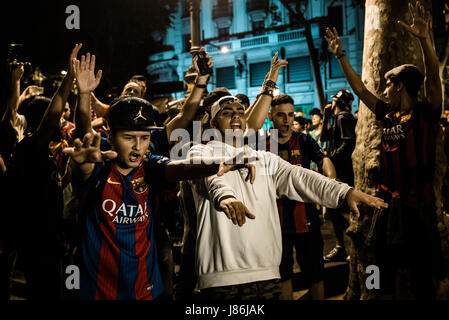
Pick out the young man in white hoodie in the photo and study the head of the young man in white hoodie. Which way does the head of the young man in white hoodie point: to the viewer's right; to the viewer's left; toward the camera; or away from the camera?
toward the camera

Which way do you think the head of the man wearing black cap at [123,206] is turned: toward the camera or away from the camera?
toward the camera

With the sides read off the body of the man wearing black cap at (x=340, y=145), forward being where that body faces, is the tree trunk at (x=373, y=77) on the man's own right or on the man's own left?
on the man's own left

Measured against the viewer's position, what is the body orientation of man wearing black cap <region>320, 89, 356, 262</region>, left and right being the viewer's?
facing to the left of the viewer

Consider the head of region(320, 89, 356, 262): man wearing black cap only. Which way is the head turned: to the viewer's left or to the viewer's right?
to the viewer's left
